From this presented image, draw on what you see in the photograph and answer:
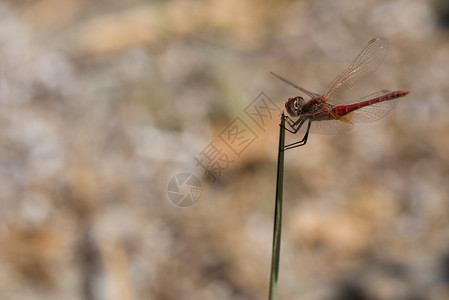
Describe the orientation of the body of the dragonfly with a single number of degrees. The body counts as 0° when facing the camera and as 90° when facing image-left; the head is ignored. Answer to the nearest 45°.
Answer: approximately 90°
